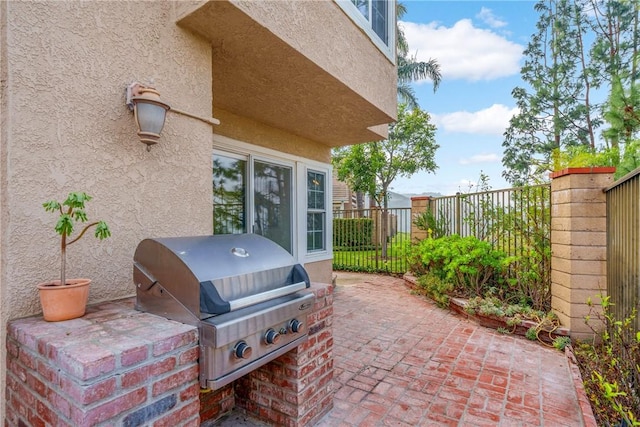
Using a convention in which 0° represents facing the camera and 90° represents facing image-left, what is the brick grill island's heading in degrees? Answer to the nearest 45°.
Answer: approximately 315°

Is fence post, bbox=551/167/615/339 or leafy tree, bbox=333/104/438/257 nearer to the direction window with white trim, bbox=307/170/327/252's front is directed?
the fence post

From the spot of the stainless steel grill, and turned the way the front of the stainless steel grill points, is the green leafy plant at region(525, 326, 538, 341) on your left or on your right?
on your left

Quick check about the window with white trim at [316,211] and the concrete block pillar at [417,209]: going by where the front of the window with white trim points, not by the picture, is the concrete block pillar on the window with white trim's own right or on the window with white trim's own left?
on the window with white trim's own left

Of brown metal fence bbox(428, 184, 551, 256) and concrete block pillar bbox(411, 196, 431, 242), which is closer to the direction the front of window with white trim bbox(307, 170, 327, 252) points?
the brown metal fence

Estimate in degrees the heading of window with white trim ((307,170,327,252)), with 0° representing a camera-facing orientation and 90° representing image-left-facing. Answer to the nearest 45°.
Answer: approximately 315°
